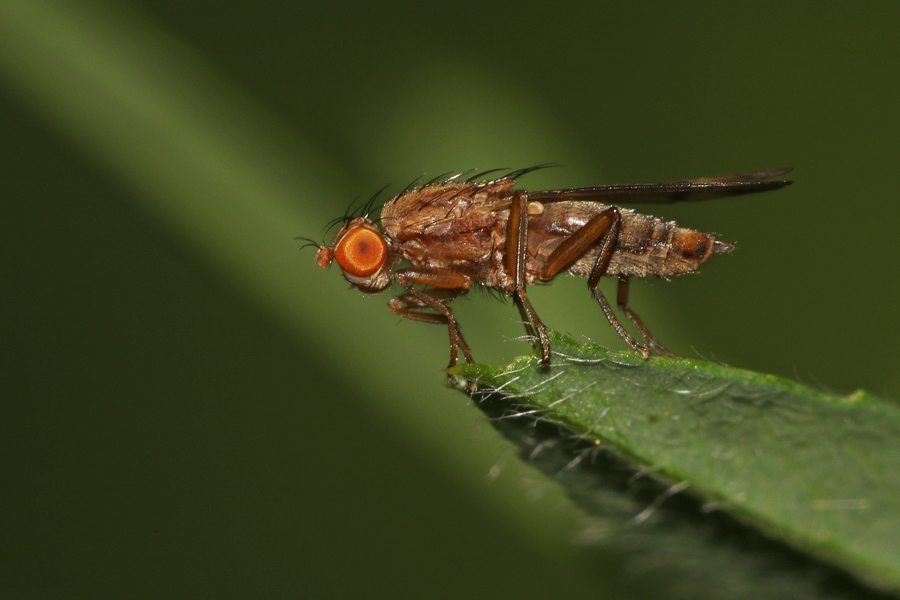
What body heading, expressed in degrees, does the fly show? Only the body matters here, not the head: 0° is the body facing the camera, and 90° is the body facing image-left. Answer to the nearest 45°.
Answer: approximately 90°
